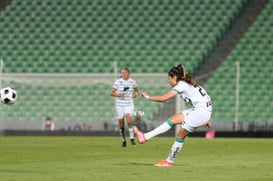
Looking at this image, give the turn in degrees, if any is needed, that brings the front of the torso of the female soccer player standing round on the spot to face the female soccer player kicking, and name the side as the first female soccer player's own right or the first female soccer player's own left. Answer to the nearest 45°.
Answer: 0° — they already face them

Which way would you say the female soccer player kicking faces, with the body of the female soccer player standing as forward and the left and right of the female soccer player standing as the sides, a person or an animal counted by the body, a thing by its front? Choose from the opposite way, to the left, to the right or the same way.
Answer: to the right

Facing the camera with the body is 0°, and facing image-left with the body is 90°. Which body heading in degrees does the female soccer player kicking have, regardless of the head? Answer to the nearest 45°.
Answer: approximately 90°

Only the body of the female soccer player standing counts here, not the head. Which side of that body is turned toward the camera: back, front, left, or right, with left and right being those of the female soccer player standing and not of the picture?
front

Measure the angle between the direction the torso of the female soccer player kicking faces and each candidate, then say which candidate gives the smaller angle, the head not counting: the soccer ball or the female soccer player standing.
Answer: the soccer ball

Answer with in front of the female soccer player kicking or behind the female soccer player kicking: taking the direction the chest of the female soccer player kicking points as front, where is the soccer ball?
in front

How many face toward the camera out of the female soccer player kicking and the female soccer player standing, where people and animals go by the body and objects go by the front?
1

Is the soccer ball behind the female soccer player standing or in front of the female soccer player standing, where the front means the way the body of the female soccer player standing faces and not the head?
in front

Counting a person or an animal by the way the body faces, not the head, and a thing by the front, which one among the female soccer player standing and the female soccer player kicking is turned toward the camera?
the female soccer player standing

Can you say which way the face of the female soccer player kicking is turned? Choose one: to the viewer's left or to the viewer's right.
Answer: to the viewer's left

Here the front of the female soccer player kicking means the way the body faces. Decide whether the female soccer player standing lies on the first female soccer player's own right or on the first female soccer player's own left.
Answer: on the first female soccer player's own right

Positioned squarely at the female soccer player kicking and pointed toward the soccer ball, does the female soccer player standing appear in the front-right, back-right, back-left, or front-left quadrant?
front-right
